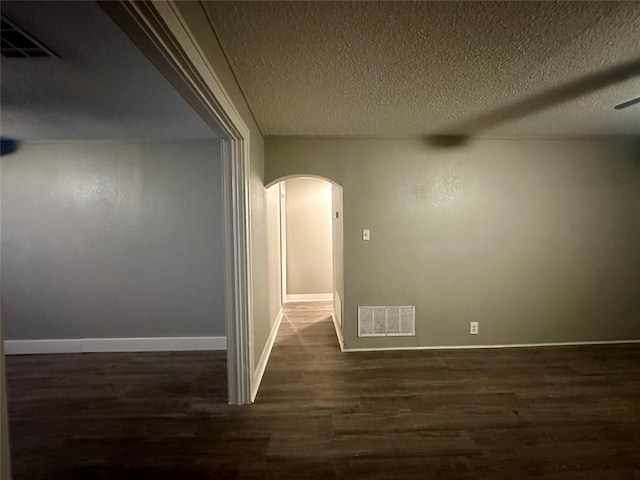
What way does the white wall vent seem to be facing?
toward the camera

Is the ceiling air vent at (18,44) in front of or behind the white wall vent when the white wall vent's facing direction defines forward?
in front
